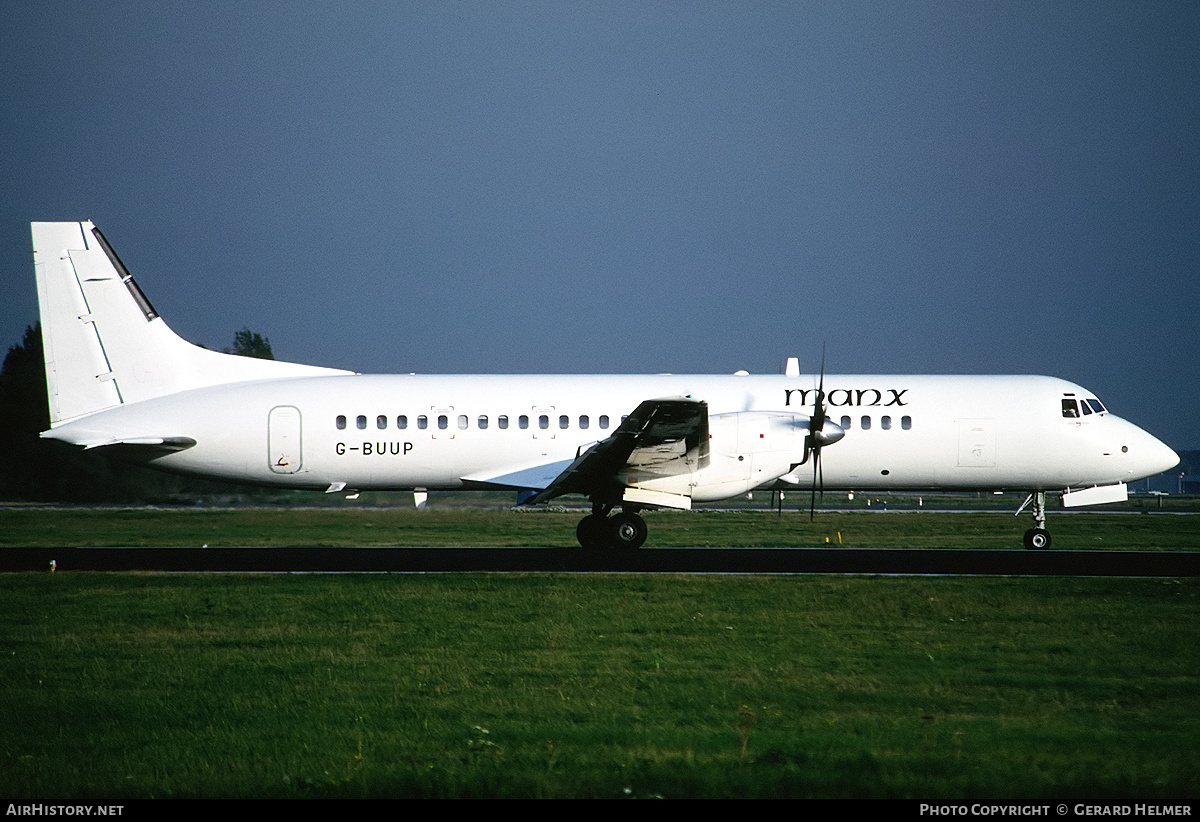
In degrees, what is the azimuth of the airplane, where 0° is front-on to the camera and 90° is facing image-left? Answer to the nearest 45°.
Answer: approximately 270°
